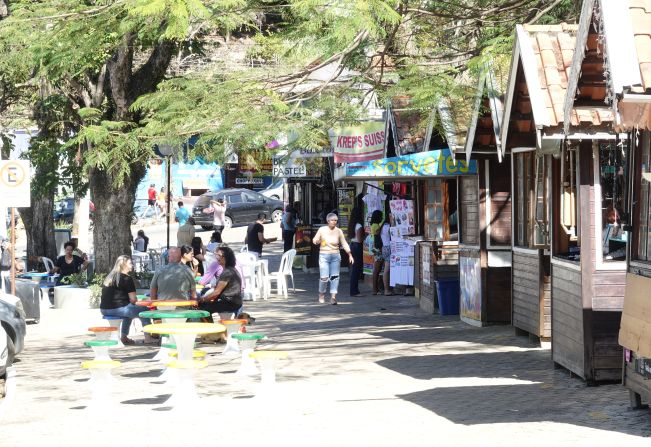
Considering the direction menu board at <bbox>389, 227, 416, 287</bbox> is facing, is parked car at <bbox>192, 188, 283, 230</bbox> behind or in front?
behind

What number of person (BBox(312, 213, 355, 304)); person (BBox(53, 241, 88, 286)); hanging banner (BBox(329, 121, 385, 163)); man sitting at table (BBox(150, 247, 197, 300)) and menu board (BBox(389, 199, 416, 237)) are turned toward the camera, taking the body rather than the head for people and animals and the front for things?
4

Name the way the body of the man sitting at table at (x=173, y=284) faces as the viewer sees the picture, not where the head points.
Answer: away from the camera

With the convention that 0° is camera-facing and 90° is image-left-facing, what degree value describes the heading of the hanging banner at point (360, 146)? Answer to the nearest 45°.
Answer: approximately 0°

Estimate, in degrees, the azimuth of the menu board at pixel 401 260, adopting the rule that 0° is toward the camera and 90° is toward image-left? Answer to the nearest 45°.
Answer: approximately 0°

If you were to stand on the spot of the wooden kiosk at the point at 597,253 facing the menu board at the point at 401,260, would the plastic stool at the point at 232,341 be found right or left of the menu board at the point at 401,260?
left

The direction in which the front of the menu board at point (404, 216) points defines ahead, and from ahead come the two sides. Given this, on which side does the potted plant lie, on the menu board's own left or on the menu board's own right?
on the menu board's own right

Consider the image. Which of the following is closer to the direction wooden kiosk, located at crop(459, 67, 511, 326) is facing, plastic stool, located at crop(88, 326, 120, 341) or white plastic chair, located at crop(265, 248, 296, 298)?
the plastic stool

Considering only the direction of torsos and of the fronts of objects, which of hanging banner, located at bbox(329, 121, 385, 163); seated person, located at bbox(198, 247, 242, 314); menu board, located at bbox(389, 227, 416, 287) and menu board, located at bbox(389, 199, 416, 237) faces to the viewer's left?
the seated person

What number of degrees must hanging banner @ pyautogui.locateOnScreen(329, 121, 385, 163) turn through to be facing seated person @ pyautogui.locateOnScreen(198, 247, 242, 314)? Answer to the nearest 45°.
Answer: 0° — it already faces them

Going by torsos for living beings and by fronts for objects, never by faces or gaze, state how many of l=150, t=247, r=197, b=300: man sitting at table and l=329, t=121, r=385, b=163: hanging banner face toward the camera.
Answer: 1
